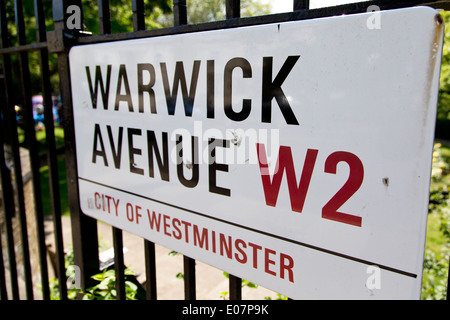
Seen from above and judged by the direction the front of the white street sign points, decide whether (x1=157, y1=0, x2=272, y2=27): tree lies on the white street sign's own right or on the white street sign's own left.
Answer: on the white street sign's own right

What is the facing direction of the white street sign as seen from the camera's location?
facing the viewer and to the left of the viewer
